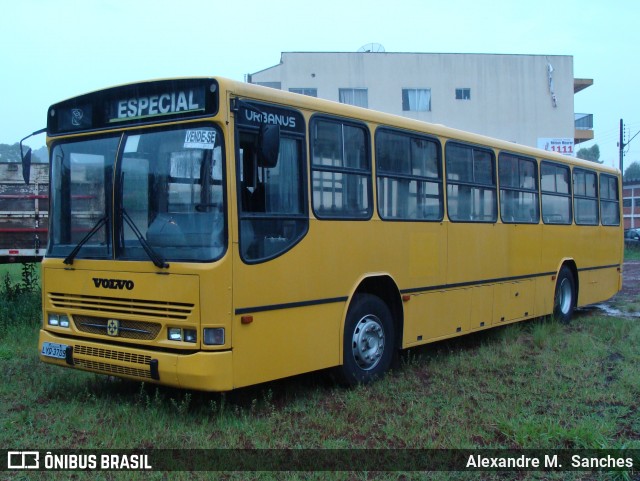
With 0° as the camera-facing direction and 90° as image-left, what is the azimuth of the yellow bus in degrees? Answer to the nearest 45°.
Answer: approximately 45°

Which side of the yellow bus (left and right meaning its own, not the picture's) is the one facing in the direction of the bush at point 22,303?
right

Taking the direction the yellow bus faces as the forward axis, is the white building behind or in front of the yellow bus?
behind

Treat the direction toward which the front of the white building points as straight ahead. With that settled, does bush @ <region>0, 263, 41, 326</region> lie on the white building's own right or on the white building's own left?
on the white building's own right

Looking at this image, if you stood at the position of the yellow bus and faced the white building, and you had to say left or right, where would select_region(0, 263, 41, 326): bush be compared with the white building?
left
